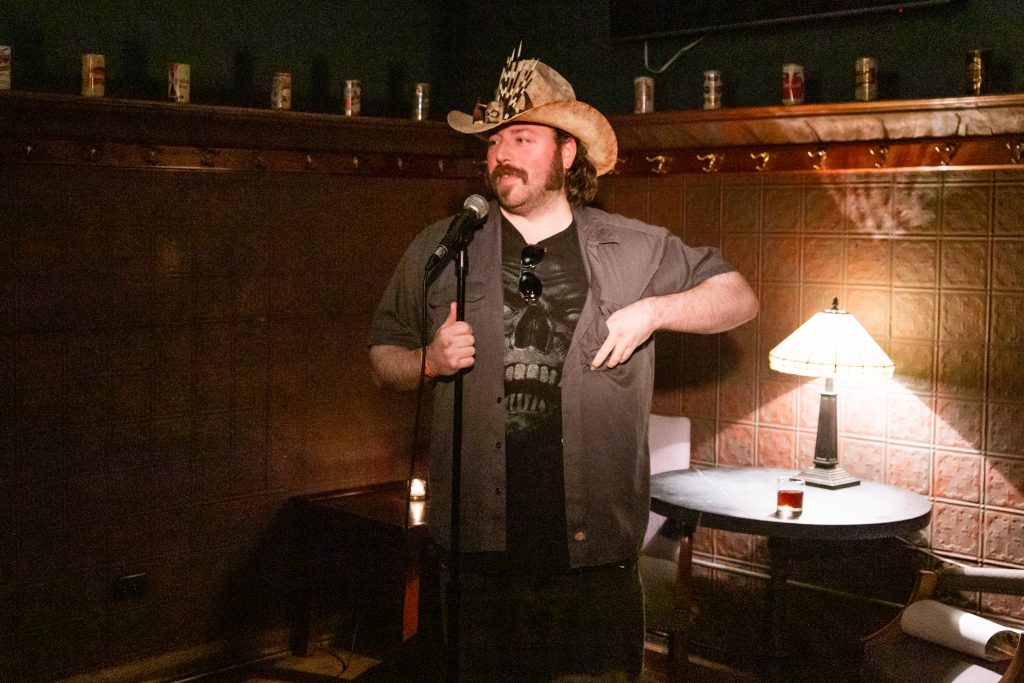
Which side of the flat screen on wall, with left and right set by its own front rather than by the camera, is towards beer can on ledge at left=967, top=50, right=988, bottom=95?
left

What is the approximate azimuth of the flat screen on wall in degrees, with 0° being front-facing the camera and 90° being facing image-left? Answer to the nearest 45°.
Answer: approximately 45°

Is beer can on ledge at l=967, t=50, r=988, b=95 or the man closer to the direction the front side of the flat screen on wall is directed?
the man

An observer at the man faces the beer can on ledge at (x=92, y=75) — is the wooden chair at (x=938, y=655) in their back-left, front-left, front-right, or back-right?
back-right
